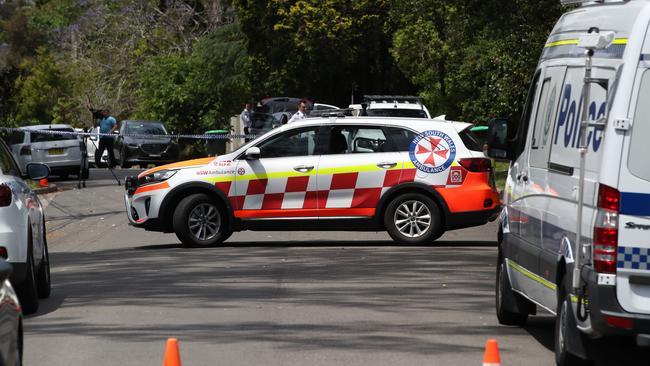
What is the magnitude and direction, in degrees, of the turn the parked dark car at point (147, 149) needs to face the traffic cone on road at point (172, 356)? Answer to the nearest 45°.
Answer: approximately 45° to its right

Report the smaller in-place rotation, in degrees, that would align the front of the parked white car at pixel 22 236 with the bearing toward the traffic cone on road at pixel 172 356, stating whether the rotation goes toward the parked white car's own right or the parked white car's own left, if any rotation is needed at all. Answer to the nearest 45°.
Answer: approximately 180°

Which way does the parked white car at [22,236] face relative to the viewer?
away from the camera

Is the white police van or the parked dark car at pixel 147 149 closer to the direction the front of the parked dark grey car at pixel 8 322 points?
the parked dark car

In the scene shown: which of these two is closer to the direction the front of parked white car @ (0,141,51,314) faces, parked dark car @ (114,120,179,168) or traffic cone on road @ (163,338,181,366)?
the parked dark car

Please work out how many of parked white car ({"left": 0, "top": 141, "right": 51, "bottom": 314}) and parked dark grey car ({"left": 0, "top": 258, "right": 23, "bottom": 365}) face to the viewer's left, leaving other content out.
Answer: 0

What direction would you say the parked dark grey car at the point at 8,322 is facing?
away from the camera

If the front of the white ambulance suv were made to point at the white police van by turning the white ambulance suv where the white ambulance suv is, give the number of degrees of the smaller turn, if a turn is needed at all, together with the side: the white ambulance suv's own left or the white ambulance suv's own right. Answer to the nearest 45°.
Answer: approximately 90° to the white ambulance suv's own left

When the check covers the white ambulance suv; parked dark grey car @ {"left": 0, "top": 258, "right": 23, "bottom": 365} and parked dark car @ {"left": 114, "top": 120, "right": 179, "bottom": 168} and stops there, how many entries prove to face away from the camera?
1

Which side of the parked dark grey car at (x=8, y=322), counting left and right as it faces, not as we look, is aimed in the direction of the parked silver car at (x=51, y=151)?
front

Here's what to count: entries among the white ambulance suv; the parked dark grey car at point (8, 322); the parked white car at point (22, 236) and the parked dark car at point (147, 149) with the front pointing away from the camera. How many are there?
2

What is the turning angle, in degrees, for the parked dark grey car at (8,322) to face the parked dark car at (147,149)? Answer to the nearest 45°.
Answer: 0° — it already faces it

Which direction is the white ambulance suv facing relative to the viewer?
to the viewer's left

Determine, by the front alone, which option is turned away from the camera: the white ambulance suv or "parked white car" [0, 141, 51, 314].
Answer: the parked white car
